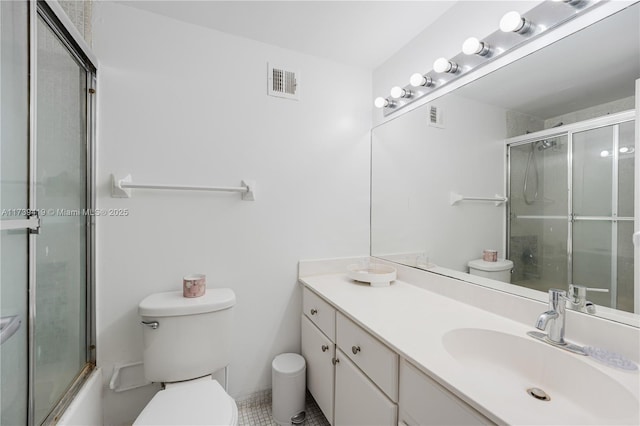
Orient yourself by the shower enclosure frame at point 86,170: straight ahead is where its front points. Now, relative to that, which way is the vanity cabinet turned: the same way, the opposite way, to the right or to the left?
the opposite way

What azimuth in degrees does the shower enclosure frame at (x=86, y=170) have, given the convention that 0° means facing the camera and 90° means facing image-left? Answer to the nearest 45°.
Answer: approximately 270°

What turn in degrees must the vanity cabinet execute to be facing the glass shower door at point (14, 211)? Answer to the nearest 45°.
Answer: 0° — it already faces it

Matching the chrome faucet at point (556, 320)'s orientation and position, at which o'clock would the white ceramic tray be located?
The white ceramic tray is roughly at 2 o'clock from the chrome faucet.

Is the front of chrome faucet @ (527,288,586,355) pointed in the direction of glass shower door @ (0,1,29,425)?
yes

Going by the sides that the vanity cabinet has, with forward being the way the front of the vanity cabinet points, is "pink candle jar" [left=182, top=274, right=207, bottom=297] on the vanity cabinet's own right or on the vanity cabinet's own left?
on the vanity cabinet's own right
